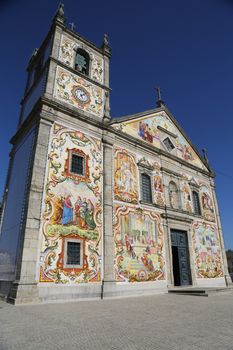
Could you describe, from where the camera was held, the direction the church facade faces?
facing the viewer and to the right of the viewer
